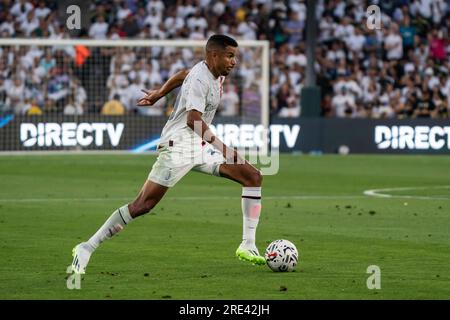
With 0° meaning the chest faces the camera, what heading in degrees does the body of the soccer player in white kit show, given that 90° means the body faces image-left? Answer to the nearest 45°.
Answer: approximately 270°
